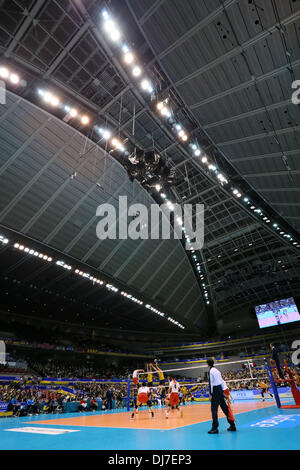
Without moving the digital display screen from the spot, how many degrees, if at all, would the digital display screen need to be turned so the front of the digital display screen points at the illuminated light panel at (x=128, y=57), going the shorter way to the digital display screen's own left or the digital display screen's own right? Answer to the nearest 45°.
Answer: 0° — it already faces it

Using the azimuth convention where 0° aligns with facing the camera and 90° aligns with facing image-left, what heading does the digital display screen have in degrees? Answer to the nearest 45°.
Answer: approximately 0°

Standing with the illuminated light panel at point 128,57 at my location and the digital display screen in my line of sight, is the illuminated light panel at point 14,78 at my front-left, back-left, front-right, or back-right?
back-left

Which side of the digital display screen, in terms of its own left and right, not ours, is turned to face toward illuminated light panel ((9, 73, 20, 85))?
front
